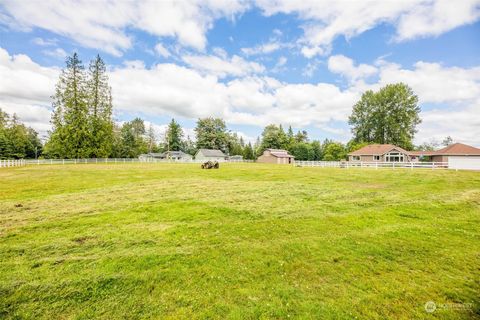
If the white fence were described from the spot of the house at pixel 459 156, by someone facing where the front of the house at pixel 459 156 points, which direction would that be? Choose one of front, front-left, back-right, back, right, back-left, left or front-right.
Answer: front-right

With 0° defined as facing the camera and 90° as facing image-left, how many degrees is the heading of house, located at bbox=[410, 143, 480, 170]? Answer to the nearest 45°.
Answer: approximately 0°

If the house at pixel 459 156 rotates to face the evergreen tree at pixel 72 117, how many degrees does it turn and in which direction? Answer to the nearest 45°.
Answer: approximately 45° to its right

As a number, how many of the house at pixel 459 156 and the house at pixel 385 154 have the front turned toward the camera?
2

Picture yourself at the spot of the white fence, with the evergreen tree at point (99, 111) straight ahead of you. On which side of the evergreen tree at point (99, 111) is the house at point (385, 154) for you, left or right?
right

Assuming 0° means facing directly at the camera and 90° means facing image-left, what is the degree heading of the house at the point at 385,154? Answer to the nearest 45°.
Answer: approximately 0°
